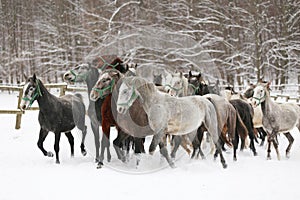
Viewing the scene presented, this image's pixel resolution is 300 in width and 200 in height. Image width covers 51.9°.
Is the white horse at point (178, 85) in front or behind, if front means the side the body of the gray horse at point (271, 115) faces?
in front

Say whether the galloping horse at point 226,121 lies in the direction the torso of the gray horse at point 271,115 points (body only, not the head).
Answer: yes

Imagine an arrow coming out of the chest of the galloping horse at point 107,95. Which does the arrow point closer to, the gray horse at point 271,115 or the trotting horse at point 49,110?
the trotting horse

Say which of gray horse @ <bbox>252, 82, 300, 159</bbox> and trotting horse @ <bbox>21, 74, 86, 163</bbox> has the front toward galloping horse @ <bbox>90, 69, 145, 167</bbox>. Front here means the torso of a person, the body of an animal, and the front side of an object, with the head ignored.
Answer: the gray horse

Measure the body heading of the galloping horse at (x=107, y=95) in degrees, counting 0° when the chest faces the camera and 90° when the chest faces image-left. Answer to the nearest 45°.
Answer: approximately 45°

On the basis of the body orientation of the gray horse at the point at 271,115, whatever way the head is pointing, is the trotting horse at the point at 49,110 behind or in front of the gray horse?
in front

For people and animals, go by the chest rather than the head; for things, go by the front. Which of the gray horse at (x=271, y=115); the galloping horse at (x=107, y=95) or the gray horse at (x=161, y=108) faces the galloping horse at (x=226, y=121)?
the gray horse at (x=271, y=115)

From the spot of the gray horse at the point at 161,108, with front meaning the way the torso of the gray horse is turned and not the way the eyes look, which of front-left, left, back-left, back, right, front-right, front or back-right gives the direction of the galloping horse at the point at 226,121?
back-right

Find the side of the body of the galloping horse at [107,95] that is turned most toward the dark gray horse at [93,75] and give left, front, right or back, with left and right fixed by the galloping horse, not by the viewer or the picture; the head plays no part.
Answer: right

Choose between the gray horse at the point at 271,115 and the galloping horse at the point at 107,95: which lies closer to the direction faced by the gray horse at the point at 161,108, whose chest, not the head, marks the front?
the galloping horse

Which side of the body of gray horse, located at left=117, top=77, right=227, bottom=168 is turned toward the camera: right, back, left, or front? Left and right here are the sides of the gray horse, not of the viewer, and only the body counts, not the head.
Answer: left
